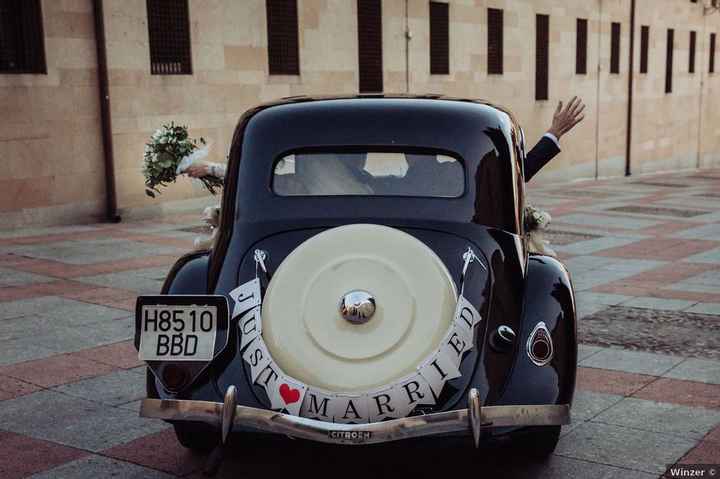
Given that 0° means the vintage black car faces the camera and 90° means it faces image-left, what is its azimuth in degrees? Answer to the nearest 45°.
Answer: approximately 180°
